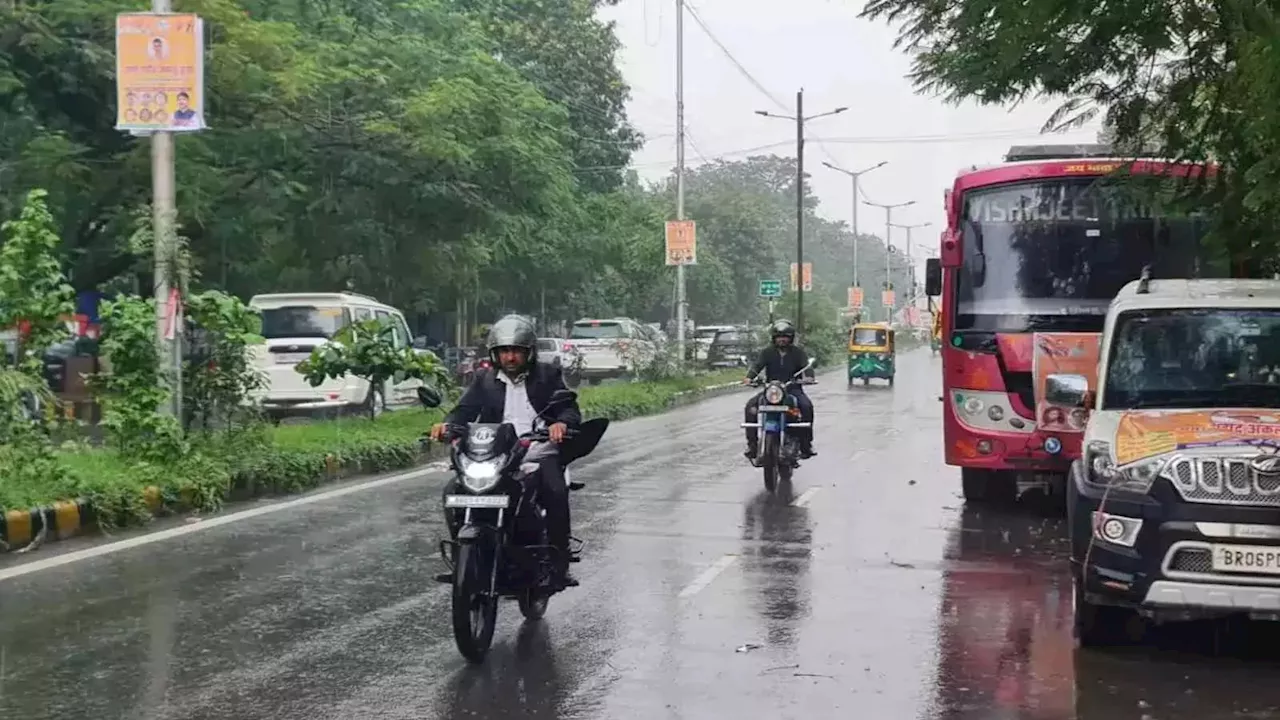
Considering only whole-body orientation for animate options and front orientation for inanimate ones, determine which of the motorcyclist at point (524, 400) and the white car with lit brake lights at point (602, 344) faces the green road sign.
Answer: the white car with lit brake lights

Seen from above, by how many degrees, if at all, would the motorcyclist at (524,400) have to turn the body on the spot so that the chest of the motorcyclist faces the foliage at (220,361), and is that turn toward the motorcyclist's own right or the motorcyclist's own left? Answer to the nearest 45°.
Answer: approximately 135° to the motorcyclist's own right

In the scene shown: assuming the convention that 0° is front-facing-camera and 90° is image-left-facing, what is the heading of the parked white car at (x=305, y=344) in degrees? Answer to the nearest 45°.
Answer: approximately 225°

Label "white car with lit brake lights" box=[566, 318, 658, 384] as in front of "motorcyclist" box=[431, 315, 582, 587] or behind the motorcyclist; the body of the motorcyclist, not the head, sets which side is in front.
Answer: behind

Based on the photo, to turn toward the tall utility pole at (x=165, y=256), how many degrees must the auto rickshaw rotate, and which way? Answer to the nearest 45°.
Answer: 0° — it already faces it
